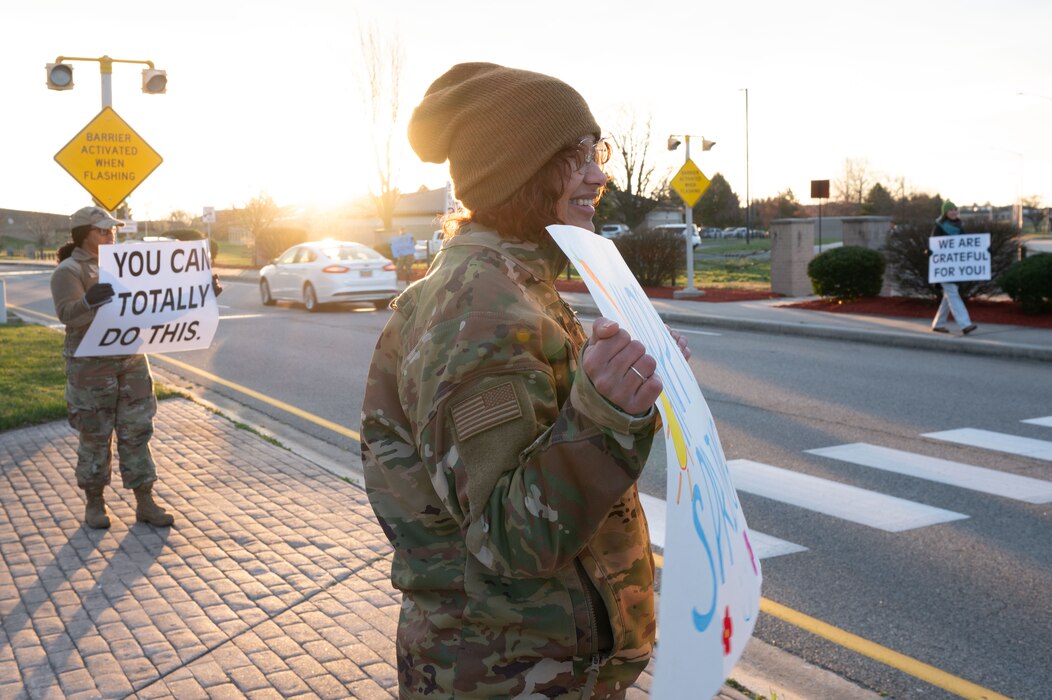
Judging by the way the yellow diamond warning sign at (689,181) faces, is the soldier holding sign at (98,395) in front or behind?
in front

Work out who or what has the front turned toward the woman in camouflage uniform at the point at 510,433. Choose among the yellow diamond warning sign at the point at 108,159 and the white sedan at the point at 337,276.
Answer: the yellow diamond warning sign

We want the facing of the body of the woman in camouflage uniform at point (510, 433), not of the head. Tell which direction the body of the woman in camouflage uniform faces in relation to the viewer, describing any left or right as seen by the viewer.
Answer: facing to the right of the viewer

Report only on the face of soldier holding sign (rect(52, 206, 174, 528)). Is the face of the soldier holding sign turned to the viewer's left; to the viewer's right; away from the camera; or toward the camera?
to the viewer's right

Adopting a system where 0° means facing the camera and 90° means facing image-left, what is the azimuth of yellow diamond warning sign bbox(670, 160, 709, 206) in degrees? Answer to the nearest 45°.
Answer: approximately 0°

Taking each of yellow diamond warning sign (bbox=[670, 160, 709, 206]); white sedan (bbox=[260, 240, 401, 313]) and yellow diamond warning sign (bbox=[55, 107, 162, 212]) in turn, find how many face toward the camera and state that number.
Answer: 2

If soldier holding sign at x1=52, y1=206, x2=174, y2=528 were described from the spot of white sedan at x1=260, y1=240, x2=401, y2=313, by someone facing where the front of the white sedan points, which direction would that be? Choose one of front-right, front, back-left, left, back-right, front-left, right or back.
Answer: back-left

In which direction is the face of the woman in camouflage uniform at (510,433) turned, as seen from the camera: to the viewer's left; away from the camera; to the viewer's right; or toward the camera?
to the viewer's right

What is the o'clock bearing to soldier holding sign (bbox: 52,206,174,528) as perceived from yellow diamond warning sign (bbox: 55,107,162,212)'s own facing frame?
The soldier holding sign is roughly at 12 o'clock from the yellow diamond warning sign.

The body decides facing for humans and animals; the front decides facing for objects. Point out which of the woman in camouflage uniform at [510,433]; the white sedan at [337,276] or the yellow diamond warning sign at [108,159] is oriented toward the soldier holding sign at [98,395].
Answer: the yellow diamond warning sign

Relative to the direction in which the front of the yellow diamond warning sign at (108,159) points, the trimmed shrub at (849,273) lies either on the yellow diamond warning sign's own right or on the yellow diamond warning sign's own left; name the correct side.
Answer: on the yellow diamond warning sign's own left

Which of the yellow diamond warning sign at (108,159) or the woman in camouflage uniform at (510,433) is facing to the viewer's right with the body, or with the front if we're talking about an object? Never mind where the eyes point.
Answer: the woman in camouflage uniform
